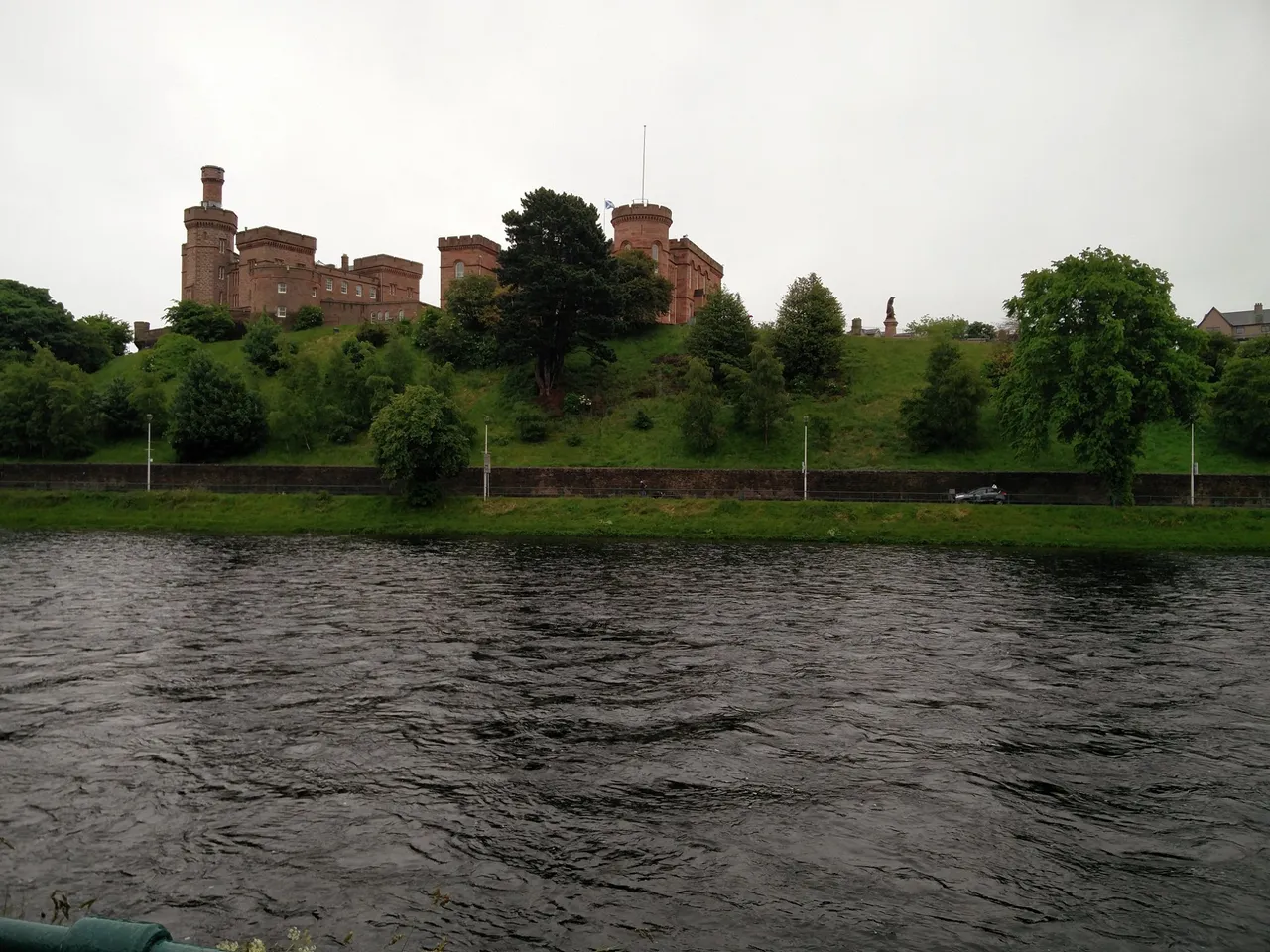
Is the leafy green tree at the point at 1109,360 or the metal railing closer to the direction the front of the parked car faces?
the metal railing

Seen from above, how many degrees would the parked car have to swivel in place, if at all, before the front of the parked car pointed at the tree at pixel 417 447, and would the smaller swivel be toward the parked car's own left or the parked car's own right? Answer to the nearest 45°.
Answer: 0° — it already faces it

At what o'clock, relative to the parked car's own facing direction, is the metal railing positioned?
The metal railing is roughly at 9 o'clock from the parked car.

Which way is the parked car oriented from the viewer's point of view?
to the viewer's left

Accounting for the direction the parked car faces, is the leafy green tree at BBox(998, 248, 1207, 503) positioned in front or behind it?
behind
